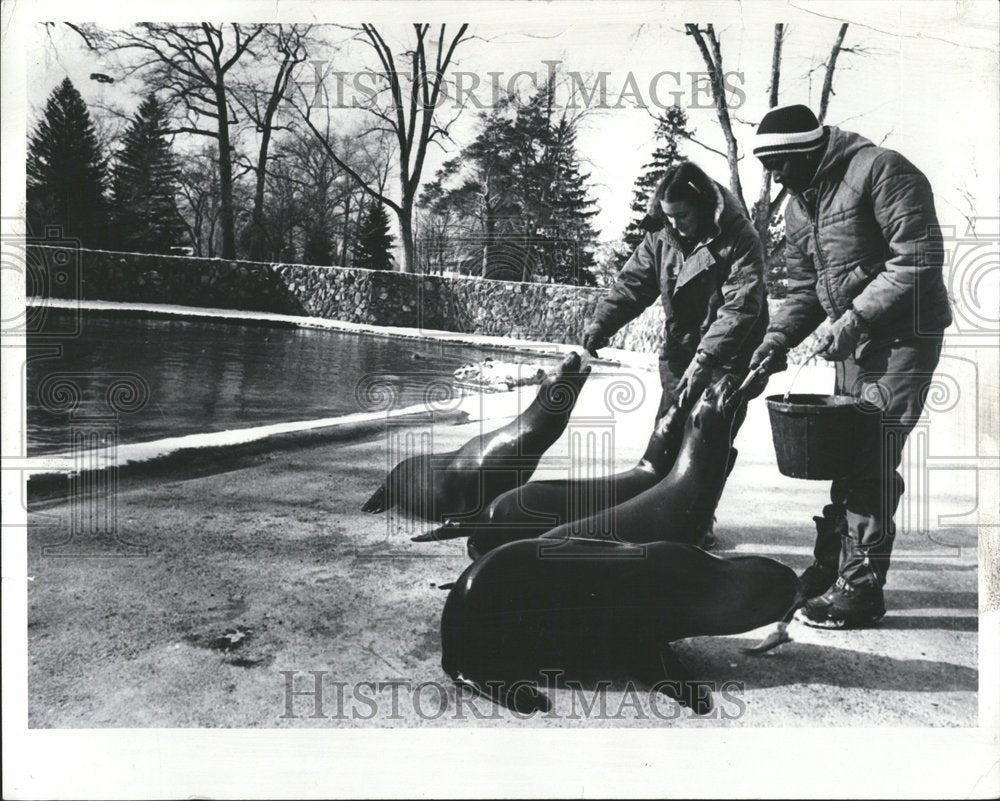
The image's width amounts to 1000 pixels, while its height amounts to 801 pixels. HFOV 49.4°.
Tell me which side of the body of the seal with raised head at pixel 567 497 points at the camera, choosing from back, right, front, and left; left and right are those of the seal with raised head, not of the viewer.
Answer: right

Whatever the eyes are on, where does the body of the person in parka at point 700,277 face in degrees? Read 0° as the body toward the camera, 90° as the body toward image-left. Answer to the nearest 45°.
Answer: approximately 45°

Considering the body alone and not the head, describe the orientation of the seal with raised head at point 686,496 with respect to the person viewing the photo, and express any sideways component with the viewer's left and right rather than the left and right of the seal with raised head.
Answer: facing to the right of the viewer

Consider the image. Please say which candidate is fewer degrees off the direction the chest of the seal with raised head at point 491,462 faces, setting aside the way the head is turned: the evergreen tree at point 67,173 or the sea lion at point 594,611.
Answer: the sea lion

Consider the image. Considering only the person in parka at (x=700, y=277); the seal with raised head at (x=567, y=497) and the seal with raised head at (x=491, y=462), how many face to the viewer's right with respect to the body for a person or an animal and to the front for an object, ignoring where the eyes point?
2

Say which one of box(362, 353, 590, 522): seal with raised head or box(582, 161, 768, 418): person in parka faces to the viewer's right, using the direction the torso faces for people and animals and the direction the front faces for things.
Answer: the seal with raised head

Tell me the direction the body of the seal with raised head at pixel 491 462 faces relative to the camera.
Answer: to the viewer's right

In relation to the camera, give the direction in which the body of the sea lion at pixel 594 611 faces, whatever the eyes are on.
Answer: to the viewer's right
